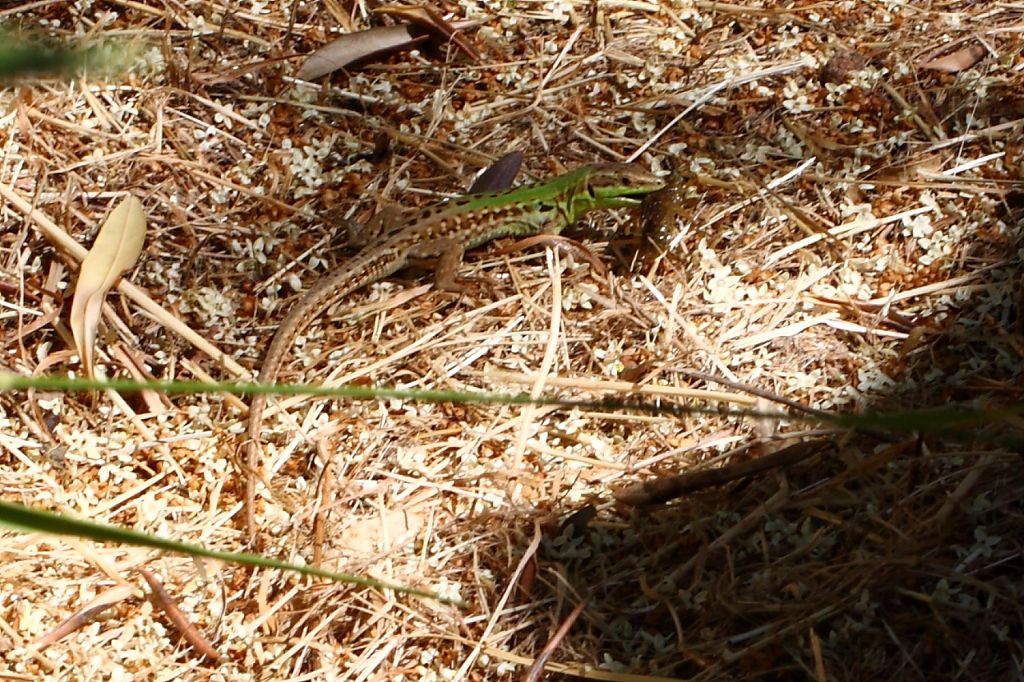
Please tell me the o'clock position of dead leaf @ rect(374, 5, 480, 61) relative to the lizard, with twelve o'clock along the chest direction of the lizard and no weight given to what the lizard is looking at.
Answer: The dead leaf is roughly at 9 o'clock from the lizard.

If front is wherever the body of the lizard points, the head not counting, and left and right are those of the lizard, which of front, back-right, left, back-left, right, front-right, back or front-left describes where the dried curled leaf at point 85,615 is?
back-right

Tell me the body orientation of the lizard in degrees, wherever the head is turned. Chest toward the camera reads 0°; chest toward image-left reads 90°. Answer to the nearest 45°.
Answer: approximately 270°

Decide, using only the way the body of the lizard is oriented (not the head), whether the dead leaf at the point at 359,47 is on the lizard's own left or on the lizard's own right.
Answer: on the lizard's own left

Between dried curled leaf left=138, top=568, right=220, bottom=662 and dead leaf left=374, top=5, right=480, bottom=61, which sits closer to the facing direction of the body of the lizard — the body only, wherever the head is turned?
the dead leaf

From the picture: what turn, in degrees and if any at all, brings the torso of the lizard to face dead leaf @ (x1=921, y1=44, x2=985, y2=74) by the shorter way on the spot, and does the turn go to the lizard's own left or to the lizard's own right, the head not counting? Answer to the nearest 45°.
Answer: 0° — it already faces it
